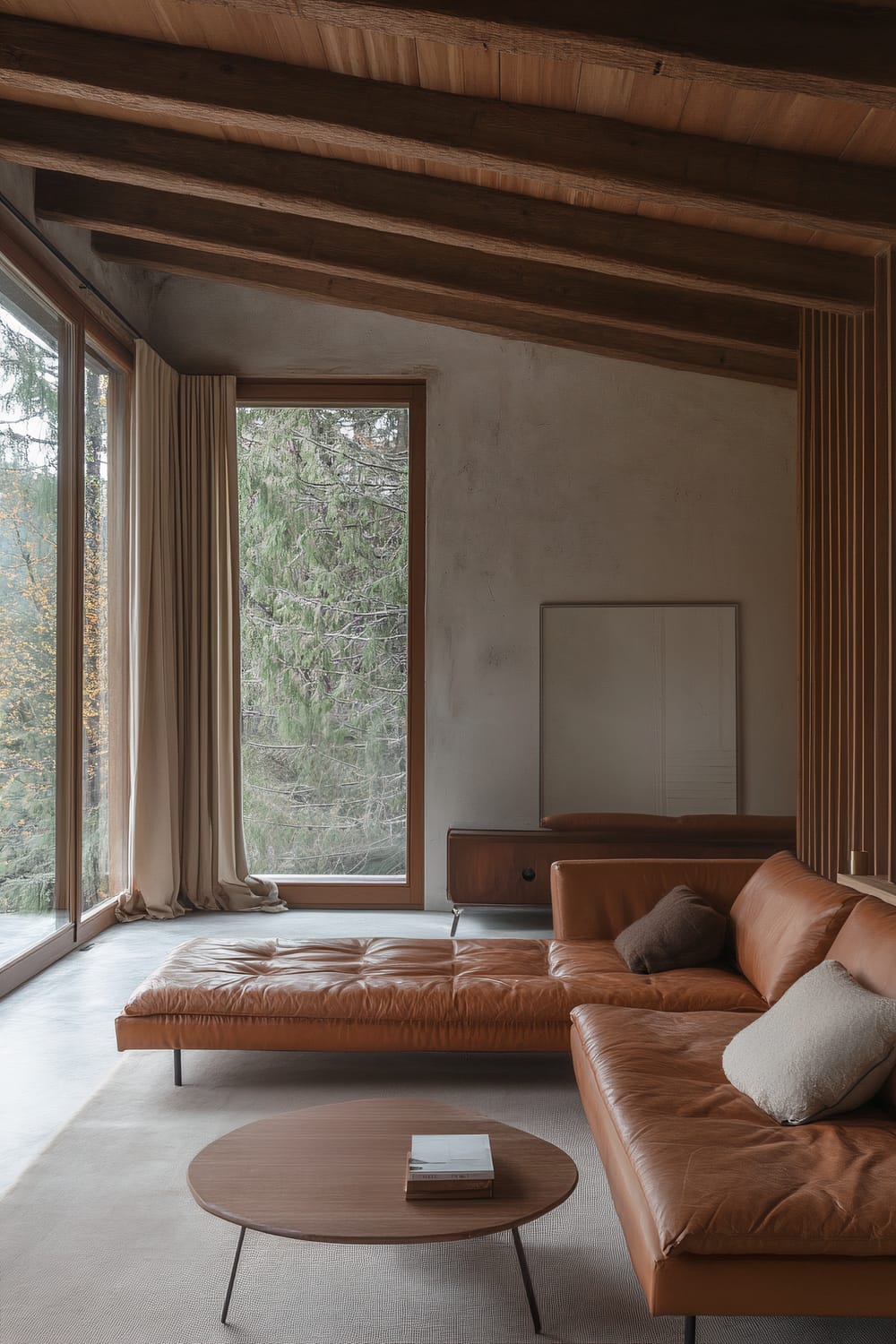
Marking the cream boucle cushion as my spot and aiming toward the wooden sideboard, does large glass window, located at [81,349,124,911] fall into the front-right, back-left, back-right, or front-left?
front-left

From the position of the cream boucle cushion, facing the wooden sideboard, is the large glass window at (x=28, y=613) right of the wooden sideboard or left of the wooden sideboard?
left

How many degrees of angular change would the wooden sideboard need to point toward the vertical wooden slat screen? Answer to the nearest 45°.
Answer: approximately 45° to its left

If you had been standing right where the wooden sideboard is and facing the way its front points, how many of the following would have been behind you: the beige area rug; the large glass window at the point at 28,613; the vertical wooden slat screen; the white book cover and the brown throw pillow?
0

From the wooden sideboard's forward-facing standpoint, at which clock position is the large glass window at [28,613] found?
The large glass window is roughly at 2 o'clock from the wooden sideboard.

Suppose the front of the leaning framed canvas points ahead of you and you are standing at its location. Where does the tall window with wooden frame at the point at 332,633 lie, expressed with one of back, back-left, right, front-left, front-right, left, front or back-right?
right

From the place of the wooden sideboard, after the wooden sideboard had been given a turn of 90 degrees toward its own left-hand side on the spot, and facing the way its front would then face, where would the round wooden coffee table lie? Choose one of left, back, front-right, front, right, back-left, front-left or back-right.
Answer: right

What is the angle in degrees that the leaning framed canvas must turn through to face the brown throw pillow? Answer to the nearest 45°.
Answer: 0° — it already faces it

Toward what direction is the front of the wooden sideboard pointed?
toward the camera

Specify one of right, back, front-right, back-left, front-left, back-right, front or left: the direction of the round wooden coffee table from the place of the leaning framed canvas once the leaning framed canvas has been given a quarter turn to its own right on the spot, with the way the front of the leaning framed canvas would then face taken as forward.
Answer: left

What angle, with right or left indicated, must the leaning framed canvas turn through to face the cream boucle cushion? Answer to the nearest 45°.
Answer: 0° — it already faces it

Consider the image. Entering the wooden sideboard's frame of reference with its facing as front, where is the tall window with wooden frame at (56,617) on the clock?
The tall window with wooden frame is roughly at 2 o'clock from the wooden sideboard.

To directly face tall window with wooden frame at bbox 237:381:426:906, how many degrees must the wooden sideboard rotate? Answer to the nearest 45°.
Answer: approximately 135° to its right

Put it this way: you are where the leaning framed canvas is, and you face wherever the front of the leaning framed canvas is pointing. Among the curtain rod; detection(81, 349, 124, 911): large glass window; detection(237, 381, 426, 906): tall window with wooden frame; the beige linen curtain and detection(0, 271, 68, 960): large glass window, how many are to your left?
0

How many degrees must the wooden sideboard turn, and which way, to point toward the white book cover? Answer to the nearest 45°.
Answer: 0° — it already faces it

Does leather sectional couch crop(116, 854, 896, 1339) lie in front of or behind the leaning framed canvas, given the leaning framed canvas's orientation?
in front

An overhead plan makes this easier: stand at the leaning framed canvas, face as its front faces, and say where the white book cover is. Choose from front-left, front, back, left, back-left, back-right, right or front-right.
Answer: front

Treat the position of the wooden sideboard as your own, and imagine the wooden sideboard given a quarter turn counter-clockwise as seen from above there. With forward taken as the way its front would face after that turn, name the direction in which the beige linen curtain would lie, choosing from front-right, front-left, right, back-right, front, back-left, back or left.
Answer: back

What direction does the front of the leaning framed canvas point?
toward the camera

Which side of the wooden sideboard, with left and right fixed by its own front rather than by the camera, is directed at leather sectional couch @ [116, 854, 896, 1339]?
front
